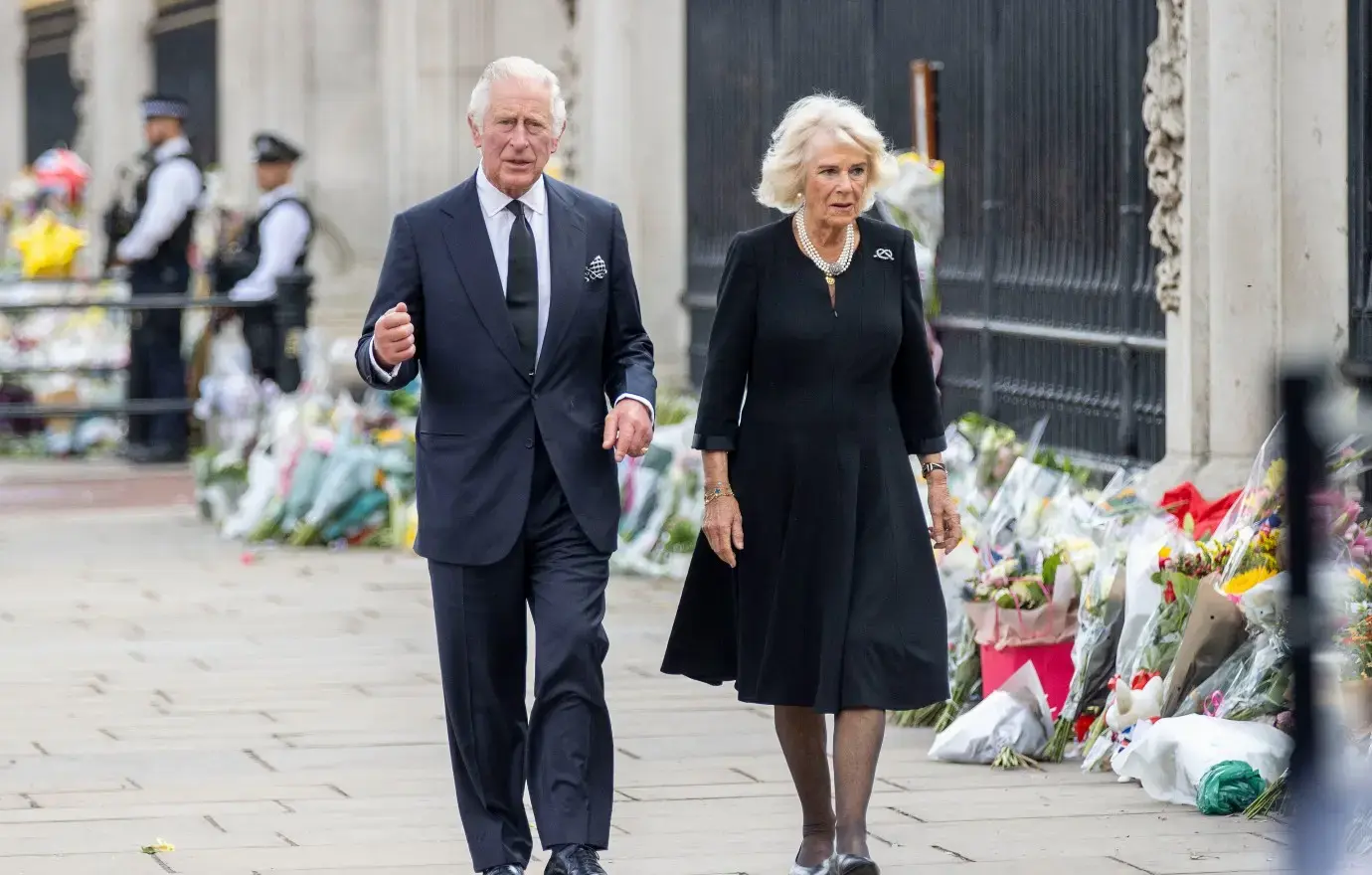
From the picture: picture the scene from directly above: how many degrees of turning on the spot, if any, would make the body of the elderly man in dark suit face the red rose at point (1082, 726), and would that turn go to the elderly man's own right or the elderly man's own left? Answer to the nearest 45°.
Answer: approximately 135° to the elderly man's own left

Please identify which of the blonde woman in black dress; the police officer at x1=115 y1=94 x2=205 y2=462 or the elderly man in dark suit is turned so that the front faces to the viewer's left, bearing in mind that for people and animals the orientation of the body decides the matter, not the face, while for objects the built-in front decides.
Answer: the police officer

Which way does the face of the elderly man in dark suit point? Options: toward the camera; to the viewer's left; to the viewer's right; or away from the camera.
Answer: toward the camera

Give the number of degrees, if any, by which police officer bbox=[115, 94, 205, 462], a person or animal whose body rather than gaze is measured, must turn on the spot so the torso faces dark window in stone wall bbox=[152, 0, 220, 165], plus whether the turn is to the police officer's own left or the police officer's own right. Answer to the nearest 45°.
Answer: approximately 90° to the police officer's own right

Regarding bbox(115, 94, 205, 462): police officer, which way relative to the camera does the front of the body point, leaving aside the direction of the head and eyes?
to the viewer's left

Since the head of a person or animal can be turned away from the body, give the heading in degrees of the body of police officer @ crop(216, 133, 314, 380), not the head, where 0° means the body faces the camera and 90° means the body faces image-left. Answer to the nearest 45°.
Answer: approximately 90°

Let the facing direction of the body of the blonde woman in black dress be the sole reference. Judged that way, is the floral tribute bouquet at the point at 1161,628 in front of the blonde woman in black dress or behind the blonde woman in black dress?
behind

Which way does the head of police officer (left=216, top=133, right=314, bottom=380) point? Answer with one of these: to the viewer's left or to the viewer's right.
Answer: to the viewer's left

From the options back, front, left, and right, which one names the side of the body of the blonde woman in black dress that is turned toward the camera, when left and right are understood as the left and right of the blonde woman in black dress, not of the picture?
front

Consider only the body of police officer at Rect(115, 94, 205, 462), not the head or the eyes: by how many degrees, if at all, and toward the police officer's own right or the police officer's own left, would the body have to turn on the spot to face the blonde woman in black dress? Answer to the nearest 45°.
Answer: approximately 90° to the police officer's own left

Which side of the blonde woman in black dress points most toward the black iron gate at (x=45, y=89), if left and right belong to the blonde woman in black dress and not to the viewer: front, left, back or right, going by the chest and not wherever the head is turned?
back

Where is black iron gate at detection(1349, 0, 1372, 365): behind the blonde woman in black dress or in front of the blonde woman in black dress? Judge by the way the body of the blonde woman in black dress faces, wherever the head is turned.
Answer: behind

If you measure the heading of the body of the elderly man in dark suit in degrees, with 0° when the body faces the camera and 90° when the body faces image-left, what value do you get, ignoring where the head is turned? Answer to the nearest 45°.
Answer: approximately 0°

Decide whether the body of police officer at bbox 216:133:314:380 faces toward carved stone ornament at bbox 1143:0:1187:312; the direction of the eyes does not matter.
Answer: no
